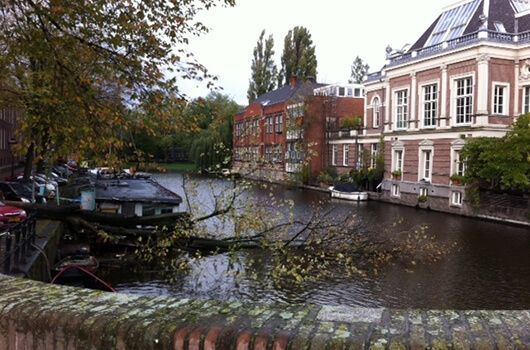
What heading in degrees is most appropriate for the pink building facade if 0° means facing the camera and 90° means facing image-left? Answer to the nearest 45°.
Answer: approximately 45°

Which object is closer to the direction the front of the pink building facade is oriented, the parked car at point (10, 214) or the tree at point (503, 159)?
the parked car

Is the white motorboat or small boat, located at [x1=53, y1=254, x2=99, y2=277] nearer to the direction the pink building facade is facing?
the small boat

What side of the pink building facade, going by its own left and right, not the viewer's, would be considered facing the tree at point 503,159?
left

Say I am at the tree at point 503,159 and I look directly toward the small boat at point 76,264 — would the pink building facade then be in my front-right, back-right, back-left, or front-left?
back-right

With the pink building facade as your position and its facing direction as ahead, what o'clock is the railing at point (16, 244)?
The railing is roughly at 11 o'clock from the pink building facade.

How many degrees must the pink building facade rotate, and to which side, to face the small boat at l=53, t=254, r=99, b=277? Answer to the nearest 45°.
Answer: approximately 45° to its left

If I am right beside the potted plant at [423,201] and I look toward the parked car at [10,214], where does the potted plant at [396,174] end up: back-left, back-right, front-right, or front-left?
back-right

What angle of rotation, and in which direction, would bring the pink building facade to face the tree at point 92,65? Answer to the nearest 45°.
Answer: approximately 45° to its left

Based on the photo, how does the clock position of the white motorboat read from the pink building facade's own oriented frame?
The white motorboat is roughly at 2 o'clock from the pink building facade.
